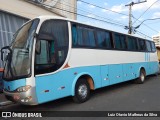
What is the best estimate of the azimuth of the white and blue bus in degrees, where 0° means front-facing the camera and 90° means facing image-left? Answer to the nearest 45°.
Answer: approximately 45°

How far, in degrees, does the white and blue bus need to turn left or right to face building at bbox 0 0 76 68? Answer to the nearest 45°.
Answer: approximately 90° to its right
